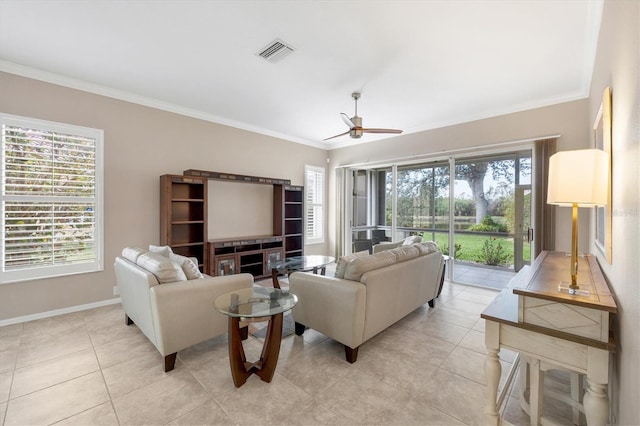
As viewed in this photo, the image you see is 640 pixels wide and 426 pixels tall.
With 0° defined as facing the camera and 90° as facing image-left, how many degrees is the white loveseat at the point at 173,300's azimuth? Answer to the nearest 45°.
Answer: approximately 225°

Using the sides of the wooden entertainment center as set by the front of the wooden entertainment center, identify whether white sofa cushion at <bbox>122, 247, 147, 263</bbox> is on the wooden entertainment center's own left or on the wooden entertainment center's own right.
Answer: on the wooden entertainment center's own right

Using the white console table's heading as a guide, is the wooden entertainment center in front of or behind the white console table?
in front

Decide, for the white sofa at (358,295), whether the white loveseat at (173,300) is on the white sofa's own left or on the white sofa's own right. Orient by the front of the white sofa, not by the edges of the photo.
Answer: on the white sofa's own left

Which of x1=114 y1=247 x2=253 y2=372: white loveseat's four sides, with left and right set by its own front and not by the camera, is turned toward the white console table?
right

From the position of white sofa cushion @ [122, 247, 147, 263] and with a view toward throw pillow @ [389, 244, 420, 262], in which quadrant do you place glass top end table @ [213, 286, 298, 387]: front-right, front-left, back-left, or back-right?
front-right

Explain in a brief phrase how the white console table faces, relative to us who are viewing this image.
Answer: facing to the left of the viewer

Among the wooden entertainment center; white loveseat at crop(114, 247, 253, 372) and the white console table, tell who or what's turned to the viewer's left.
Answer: the white console table

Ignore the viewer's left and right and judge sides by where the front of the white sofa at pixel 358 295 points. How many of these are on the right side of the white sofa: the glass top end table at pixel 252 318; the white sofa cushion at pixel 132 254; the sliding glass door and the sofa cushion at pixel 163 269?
1

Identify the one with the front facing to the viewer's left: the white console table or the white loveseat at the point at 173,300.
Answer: the white console table

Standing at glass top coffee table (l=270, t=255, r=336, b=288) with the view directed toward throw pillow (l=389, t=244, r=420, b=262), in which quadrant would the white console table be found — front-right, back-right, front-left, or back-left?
front-right

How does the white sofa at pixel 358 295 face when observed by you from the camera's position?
facing away from the viewer and to the left of the viewer
